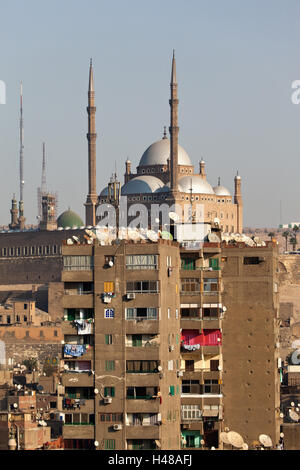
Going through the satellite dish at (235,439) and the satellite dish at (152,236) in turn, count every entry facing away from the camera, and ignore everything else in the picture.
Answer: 0

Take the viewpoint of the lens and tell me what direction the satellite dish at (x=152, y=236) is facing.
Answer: facing the viewer and to the right of the viewer

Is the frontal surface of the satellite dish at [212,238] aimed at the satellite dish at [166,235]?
no

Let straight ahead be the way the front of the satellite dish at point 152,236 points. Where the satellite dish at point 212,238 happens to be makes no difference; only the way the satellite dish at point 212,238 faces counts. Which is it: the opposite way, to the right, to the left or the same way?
the same way

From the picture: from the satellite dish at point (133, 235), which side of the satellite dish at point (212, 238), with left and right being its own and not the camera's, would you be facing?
right

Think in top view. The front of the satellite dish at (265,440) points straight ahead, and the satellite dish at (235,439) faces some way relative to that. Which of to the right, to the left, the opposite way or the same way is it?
the same way

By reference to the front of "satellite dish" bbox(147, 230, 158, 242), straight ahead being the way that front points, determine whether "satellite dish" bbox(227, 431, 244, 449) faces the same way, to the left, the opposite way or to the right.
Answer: the same way

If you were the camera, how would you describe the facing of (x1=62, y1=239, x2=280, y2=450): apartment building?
facing the viewer

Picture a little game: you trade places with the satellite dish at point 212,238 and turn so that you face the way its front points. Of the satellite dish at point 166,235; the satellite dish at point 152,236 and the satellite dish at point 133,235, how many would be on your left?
0
